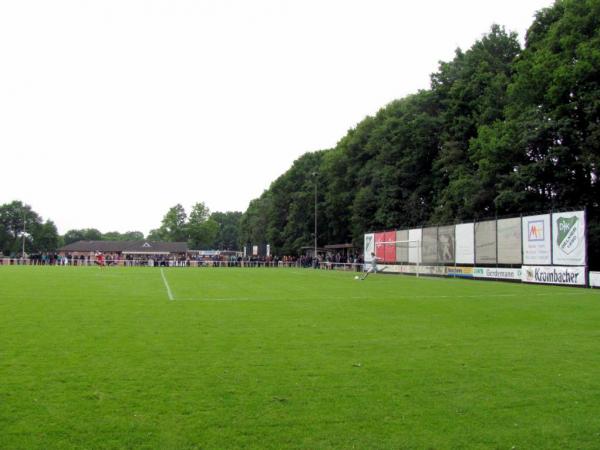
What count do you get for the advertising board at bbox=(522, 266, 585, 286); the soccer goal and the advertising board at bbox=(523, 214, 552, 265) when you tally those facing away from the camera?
0

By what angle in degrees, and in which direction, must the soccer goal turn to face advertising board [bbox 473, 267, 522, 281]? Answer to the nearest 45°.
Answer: approximately 90° to its left

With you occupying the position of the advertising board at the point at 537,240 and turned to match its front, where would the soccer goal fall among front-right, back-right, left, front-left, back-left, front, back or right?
right

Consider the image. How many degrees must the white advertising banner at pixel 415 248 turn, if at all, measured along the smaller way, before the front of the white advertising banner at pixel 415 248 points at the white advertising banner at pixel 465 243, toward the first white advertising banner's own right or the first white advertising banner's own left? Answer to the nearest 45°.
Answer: approximately 90° to the first white advertising banner's own left

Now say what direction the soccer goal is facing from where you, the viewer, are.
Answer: facing the viewer and to the left of the viewer

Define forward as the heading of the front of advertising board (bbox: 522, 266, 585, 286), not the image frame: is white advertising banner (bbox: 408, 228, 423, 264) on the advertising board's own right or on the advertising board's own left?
on the advertising board's own right

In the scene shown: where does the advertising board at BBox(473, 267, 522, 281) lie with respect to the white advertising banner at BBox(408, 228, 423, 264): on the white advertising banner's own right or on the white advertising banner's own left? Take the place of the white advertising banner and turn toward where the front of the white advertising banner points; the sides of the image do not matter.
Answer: on the white advertising banner's own left

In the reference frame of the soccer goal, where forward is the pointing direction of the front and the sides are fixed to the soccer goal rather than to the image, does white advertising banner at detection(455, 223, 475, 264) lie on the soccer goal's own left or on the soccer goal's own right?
on the soccer goal's own left

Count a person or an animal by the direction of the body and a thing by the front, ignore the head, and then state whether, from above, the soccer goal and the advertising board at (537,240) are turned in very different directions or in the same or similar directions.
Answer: same or similar directions

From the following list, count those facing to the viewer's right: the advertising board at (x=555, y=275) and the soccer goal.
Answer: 0

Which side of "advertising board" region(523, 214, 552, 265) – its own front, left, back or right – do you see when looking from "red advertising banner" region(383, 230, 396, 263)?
right

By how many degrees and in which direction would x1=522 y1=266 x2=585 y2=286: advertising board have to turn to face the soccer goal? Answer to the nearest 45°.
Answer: approximately 90° to its right

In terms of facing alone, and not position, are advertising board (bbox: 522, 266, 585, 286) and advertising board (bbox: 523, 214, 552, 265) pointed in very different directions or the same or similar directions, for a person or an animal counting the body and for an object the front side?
same or similar directions
